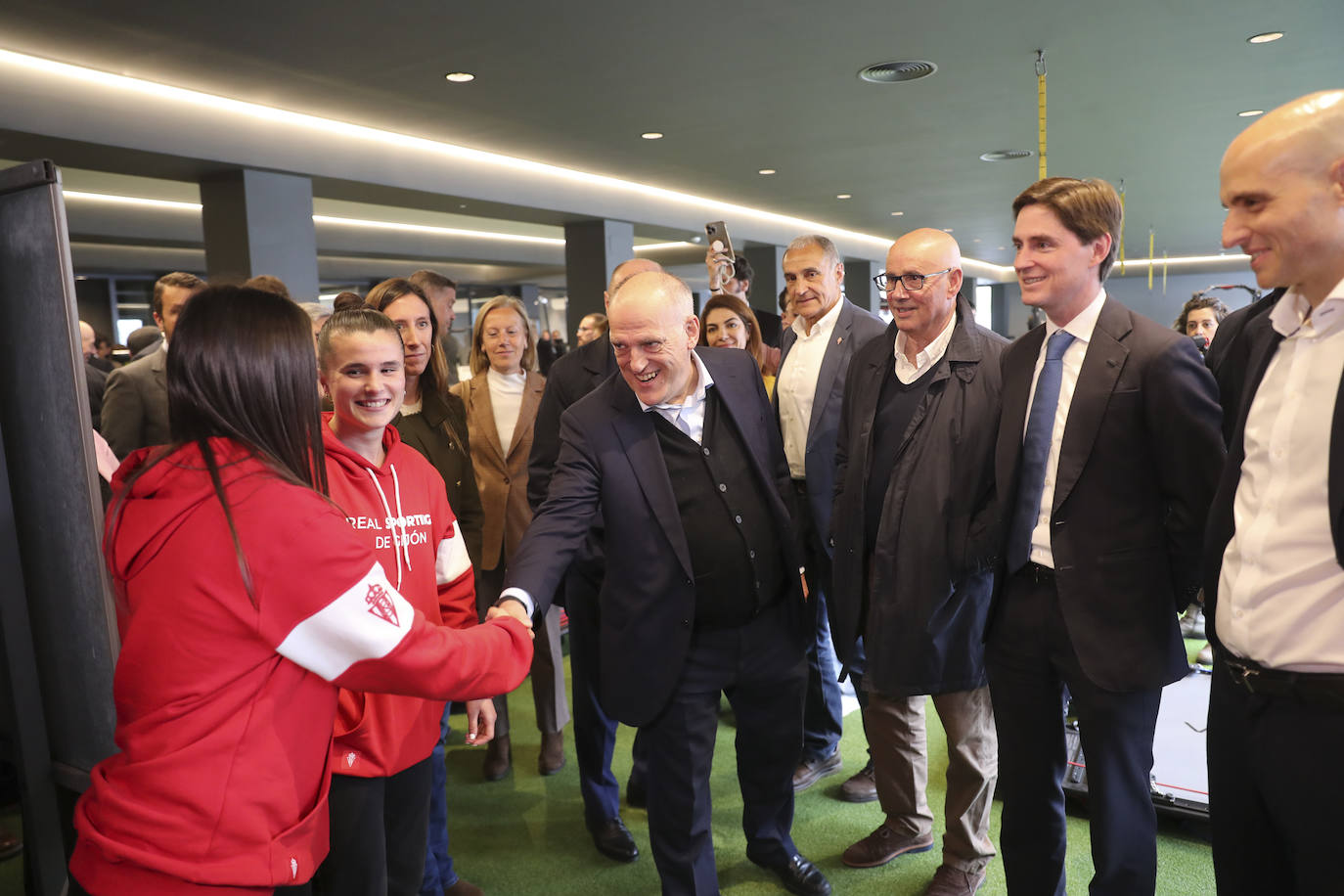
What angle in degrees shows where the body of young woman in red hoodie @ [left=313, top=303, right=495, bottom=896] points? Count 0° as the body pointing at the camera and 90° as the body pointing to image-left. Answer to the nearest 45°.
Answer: approximately 315°

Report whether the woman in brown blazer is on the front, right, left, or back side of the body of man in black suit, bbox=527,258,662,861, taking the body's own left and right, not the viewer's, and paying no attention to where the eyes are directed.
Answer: back

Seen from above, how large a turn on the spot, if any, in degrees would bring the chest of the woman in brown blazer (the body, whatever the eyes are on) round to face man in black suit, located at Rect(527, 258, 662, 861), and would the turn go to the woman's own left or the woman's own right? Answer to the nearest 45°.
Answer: approximately 45° to the woman's own left

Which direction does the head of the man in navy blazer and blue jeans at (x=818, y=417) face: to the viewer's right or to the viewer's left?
to the viewer's left

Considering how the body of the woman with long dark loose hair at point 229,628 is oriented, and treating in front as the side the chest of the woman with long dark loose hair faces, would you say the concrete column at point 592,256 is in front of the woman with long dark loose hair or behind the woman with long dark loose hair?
in front

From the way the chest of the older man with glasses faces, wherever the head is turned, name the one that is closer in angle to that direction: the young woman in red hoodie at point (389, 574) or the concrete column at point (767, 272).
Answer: the young woman in red hoodie

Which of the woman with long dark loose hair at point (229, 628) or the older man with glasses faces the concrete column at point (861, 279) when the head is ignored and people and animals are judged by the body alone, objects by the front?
the woman with long dark loose hair

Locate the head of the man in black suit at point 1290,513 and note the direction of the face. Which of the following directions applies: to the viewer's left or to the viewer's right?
to the viewer's left

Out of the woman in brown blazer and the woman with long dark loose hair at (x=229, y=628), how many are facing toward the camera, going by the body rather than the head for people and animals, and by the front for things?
1

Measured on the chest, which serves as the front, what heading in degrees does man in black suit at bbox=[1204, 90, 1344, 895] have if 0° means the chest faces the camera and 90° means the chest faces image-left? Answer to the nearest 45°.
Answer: approximately 45°

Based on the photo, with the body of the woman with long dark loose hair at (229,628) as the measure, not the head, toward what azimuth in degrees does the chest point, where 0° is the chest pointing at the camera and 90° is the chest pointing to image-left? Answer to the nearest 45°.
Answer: approximately 225°

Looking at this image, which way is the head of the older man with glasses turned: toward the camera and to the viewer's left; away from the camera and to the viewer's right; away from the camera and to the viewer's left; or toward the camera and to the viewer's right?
toward the camera and to the viewer's left
